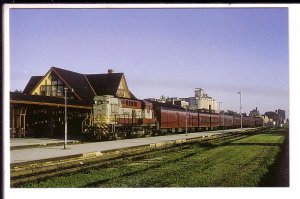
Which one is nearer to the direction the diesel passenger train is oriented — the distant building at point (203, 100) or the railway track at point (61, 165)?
the railway track

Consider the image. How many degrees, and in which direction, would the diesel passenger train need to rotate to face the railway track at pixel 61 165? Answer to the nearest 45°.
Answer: approximately 45° to its left

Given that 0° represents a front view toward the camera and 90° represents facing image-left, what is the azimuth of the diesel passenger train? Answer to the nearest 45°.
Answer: approximately 45°
